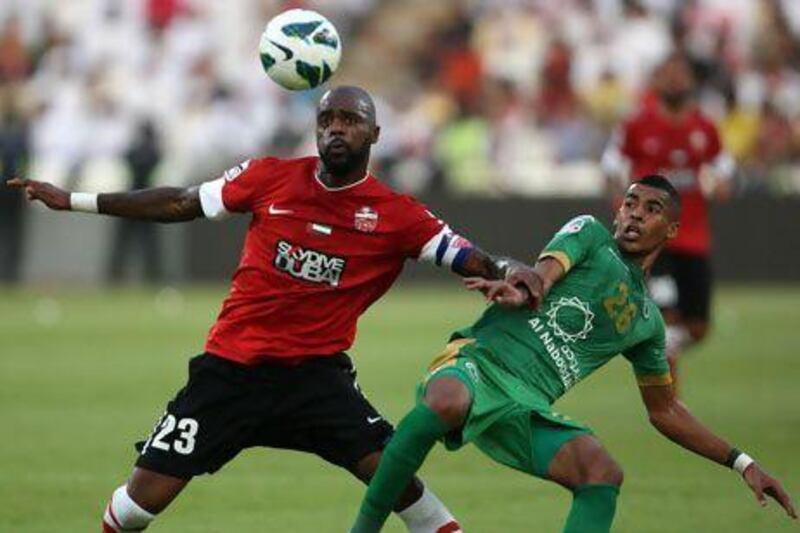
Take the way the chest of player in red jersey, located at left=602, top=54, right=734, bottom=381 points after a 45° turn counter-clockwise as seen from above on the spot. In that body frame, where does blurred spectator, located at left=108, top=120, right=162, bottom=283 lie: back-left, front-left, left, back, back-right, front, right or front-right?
back

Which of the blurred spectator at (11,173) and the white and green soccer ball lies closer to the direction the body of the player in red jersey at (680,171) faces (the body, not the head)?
the white and green soccer ball

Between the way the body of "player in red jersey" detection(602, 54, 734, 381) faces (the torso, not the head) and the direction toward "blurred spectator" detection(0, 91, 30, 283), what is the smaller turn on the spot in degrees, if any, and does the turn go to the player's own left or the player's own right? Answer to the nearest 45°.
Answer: approximately 135° to the player's own right

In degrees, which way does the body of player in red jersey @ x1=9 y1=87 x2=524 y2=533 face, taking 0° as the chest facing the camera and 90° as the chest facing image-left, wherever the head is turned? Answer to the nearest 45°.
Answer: approximately 0°

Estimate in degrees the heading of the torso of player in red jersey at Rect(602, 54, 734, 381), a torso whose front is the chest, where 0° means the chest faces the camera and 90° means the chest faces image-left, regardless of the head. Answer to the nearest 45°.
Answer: approximately 0°
